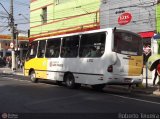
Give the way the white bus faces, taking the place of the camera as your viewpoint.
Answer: facing away from the viewer and to the left of the viewer

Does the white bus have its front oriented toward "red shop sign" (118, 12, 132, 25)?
no
